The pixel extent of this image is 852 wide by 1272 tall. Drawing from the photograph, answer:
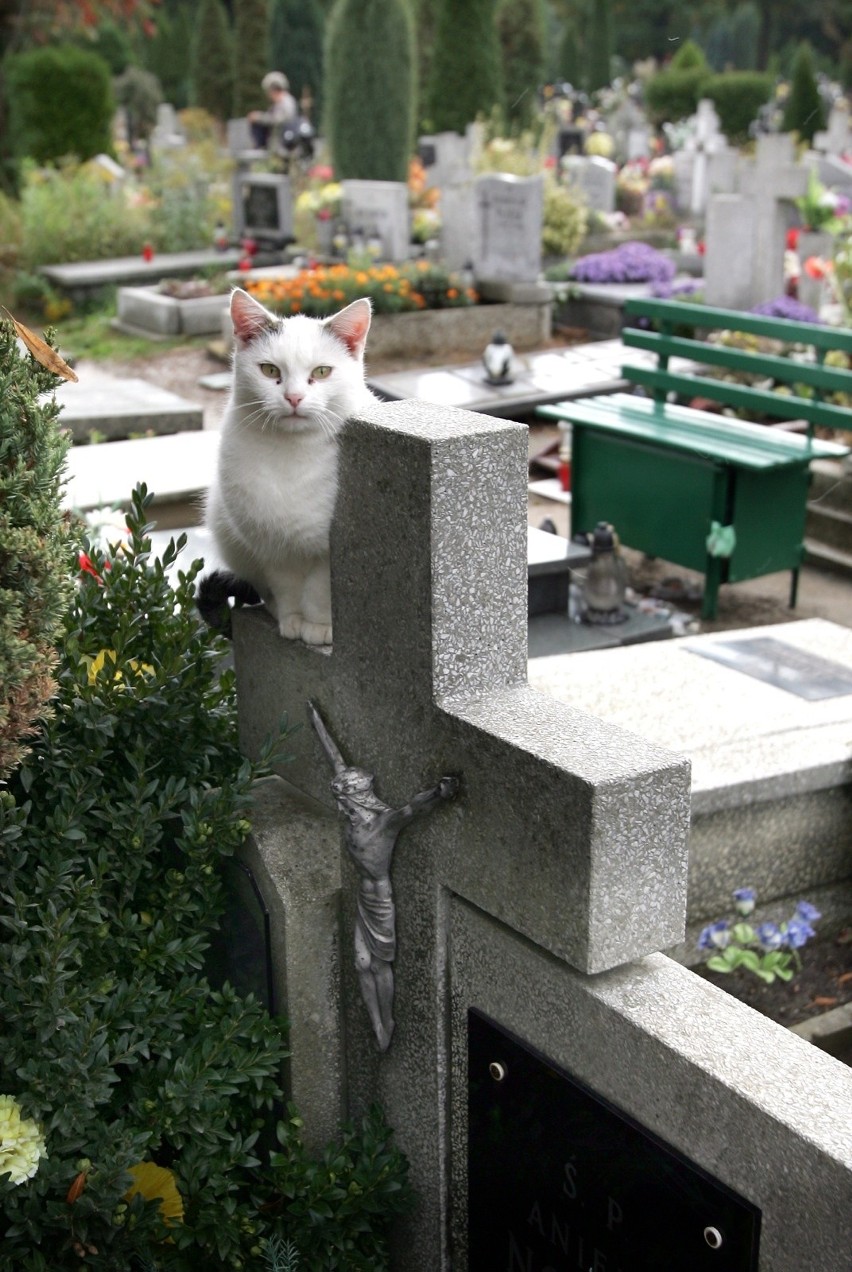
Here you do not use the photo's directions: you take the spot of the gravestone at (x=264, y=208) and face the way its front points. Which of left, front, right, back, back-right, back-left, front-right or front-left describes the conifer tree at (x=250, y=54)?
back

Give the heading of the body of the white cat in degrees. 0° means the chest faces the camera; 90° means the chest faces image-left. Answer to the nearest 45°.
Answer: approximately 0°

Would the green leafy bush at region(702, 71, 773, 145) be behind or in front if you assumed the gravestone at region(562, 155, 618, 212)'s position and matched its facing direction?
behind

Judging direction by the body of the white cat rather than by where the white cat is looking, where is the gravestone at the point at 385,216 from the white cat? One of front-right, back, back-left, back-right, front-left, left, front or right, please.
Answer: back

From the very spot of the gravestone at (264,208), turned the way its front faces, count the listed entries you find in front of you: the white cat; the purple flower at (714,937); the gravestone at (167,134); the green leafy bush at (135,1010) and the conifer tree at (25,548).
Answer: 4

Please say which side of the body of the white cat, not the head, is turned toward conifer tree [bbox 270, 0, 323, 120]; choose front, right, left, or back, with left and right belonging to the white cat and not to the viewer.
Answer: back

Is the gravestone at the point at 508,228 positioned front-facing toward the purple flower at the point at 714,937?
yes

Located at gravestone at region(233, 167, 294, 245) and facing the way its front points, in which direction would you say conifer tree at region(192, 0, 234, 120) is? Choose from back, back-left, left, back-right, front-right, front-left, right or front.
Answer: back

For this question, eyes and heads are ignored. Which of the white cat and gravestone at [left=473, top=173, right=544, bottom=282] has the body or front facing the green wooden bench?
the gravestone

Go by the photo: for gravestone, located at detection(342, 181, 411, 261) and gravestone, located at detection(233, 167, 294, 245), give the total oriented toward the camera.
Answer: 2

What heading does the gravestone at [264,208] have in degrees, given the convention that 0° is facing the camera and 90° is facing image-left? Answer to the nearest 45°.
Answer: approximately 0°

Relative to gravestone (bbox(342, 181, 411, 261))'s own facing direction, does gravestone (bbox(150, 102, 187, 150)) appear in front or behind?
behind

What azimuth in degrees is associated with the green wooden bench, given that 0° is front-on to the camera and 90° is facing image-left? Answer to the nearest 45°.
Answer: approximately 45°

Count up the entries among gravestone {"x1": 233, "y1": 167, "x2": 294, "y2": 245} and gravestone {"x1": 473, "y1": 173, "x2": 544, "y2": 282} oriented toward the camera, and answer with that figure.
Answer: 2
